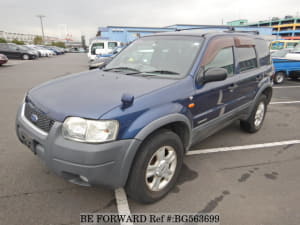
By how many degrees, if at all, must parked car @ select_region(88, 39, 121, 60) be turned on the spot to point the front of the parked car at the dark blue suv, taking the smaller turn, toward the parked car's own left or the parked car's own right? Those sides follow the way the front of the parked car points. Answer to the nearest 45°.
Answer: approximately 45° to the parked car's own left

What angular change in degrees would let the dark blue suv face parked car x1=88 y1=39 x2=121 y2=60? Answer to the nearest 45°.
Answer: approximately 135° to its right

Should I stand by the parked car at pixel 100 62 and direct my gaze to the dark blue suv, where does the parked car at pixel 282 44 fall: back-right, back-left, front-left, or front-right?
back-left
